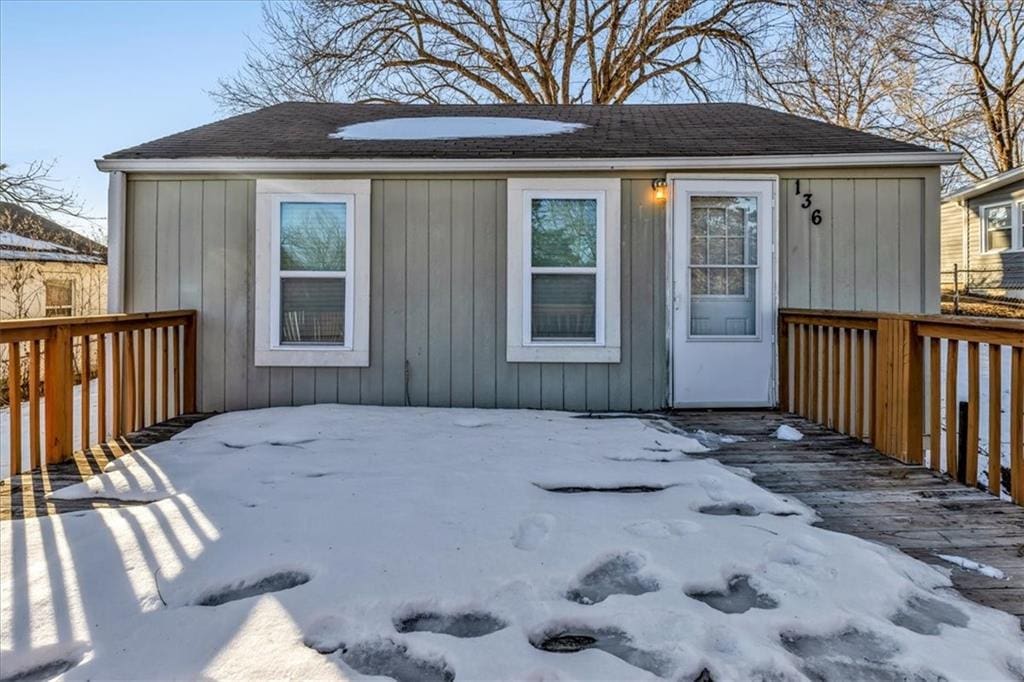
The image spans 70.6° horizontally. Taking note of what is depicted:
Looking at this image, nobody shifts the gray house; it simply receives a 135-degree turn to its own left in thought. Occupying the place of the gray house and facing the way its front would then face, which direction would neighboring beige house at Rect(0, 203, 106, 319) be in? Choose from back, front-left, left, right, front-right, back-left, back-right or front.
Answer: left

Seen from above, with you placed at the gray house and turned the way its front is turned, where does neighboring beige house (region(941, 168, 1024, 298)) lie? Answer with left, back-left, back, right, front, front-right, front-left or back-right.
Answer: back-left

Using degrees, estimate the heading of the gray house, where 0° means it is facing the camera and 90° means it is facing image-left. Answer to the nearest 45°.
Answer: approximately 0°

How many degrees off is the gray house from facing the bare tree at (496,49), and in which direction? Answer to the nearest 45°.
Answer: approximately 180°

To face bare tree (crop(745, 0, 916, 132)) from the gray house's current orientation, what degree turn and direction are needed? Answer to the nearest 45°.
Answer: approximately 135° to its left

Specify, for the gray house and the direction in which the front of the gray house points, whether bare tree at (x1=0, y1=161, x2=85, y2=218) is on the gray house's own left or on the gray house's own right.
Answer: on the gray house's own right

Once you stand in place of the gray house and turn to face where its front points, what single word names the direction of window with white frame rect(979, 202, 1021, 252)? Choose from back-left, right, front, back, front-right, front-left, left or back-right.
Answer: back-left
